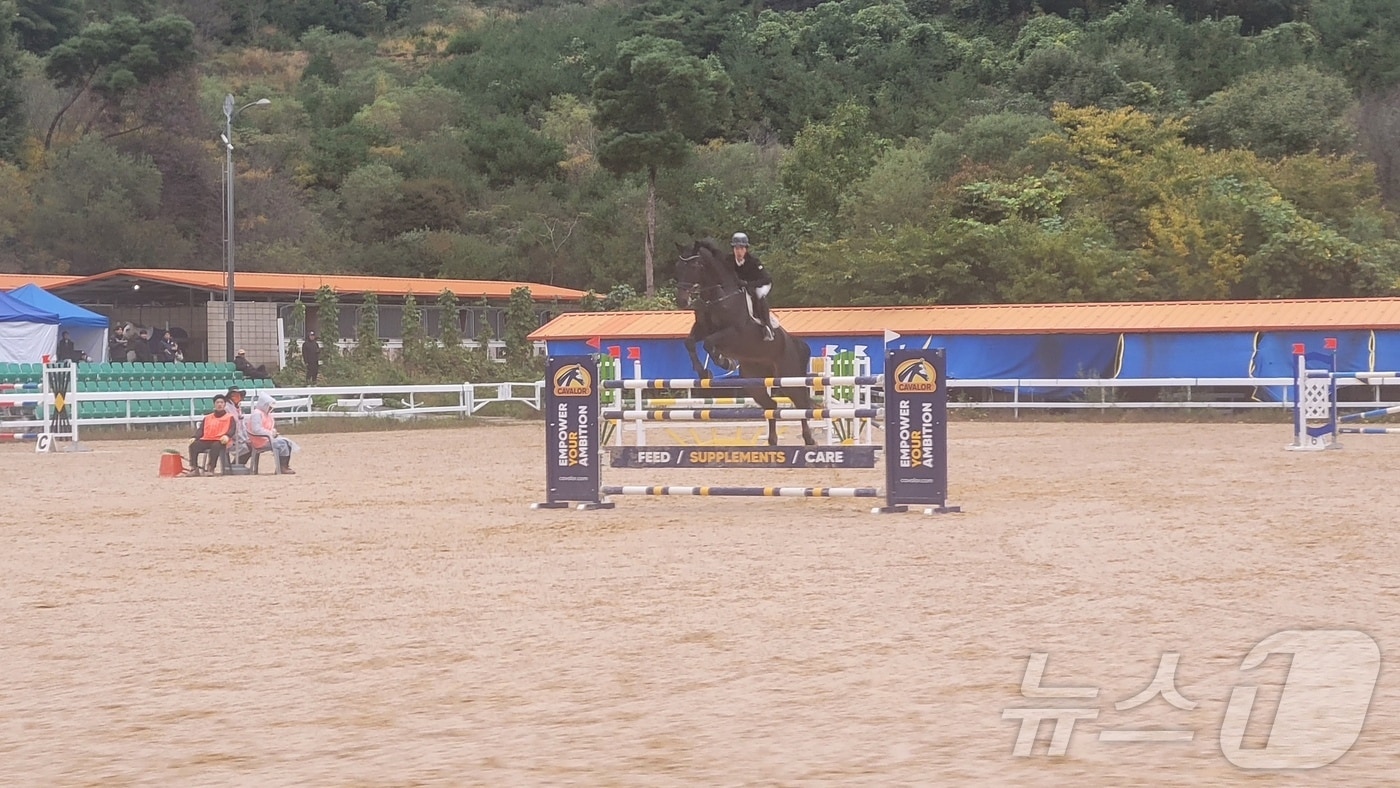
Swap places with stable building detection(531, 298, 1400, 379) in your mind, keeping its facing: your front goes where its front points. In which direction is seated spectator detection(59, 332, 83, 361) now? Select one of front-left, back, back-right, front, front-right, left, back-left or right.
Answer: right

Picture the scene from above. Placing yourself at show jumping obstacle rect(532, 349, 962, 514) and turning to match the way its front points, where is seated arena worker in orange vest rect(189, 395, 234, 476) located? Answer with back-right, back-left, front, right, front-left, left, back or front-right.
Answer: back-right

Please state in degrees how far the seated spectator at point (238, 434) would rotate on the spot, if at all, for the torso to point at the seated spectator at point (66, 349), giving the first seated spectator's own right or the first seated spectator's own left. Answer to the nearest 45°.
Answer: approximately 180°

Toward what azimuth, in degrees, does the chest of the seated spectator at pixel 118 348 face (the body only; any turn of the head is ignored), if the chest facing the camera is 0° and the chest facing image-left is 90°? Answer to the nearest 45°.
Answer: approximately 0°

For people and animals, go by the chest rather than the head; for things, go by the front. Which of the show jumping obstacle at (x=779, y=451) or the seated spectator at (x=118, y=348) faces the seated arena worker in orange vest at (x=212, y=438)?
the seated spectator at (x=118, y=348)

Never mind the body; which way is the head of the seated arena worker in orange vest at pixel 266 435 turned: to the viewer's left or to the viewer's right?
to the viewer's right

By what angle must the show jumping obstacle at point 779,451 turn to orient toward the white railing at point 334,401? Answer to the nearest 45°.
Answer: approximately 135° to its right

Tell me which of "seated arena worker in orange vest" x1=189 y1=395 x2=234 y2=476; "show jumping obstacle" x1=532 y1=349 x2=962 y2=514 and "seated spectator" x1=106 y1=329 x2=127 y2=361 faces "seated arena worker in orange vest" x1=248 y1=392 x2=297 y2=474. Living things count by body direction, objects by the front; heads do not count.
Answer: "seated spectator" x1=106 y1=329 x2=127 y2=361

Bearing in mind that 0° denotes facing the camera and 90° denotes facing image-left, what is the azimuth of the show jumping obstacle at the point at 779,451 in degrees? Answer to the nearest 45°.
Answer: approximately 0°

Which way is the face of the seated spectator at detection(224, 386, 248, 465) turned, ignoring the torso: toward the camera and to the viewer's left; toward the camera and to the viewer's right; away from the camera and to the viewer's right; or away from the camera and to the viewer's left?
toward the camera and to the viewer's right

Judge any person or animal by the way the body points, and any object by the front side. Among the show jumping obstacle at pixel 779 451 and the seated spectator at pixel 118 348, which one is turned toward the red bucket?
the seated spectator
